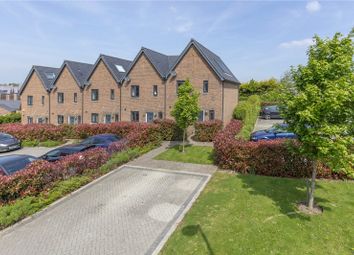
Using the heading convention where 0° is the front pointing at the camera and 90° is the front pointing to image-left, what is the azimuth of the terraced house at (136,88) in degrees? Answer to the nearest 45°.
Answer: approximately 45°

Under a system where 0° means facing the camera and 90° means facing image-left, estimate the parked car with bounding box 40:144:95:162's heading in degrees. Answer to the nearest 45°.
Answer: approximately 45°

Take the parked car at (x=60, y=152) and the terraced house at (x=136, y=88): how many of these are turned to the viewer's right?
0

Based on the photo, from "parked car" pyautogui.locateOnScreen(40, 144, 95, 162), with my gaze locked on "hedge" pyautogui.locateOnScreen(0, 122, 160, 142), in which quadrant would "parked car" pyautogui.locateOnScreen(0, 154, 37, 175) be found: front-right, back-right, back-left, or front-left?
back-left

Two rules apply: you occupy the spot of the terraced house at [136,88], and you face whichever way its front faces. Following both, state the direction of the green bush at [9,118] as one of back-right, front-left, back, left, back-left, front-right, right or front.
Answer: right

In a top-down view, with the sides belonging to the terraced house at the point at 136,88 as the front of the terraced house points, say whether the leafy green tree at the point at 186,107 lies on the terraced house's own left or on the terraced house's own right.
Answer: on the terraced house's own left
